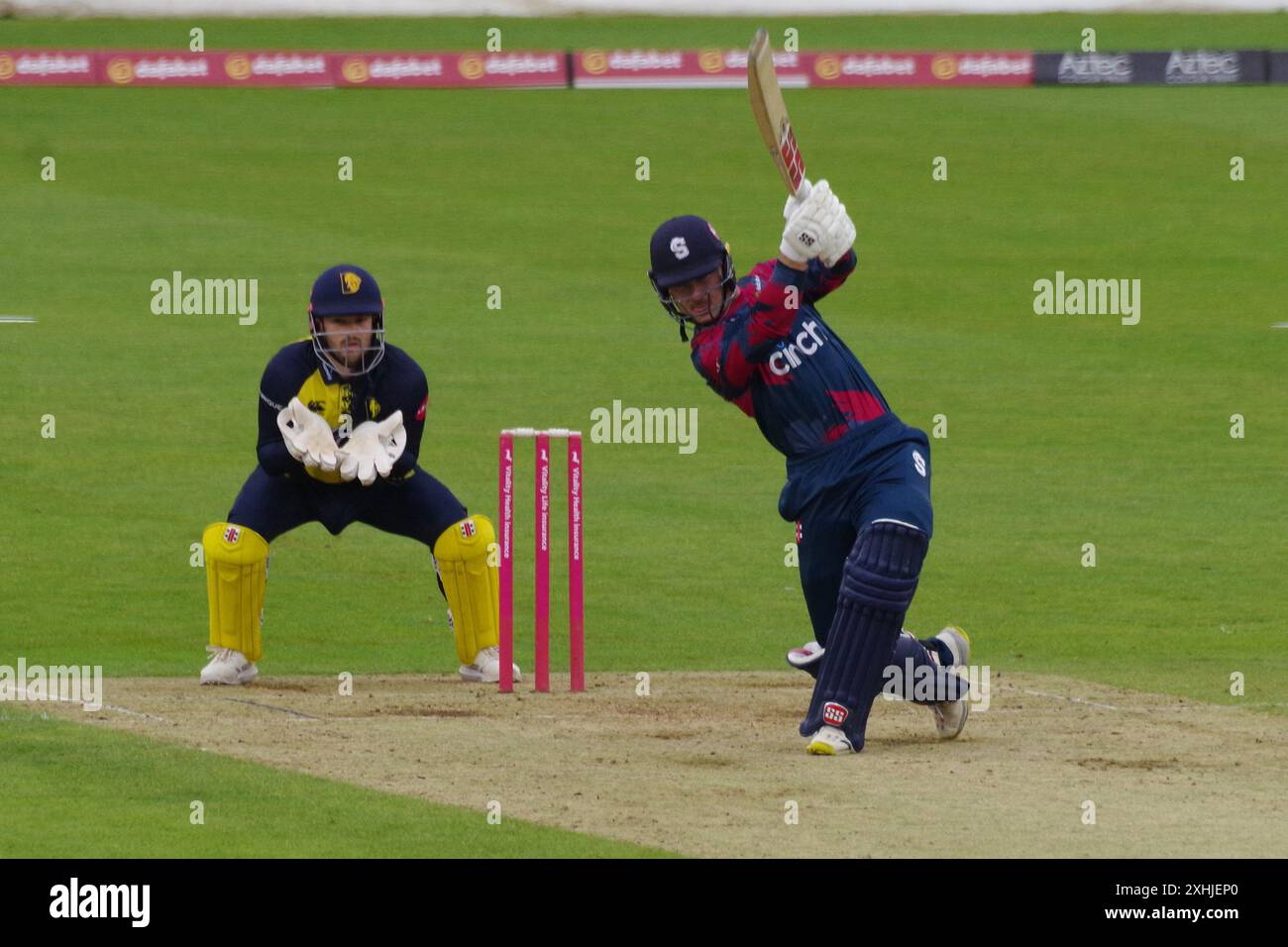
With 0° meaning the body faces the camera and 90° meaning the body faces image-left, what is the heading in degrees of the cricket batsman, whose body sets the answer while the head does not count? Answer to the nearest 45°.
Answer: approximately 0°

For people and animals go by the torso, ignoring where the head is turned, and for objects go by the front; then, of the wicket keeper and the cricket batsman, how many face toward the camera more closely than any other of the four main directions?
2

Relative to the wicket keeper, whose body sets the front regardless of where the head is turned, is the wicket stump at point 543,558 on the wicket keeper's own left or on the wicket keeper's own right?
on the wicket keeper's own left

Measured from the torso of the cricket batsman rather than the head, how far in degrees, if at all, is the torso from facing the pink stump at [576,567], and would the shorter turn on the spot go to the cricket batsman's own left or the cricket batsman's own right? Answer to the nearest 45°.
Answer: approximately 135° to the cricket batsman's own right

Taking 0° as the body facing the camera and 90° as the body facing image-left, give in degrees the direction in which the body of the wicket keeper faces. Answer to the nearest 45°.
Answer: approximately 0°

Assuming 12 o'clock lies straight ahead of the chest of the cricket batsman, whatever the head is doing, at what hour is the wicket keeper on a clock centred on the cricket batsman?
The wicket keeper is roughly at 4 o'clock from the cricket batsman.

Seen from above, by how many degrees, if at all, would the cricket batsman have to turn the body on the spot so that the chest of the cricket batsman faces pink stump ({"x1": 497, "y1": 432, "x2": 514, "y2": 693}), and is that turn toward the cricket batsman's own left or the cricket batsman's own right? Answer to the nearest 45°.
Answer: approximately 135° to the cricket batsman's own right
